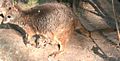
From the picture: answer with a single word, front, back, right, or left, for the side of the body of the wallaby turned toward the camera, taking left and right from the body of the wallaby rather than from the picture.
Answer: left
